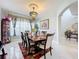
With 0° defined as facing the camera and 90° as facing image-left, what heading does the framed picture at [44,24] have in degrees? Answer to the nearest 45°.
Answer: approximately 45°

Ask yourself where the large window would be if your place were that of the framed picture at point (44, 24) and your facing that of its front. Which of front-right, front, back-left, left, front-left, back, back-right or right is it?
front
